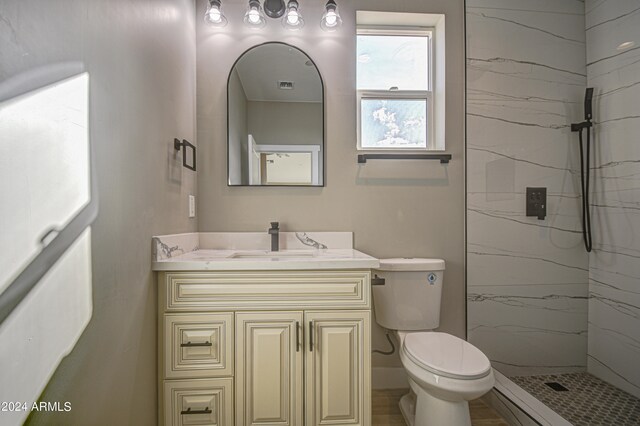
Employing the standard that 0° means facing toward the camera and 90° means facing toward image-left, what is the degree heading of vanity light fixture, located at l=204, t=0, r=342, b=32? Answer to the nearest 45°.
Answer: approximately 0°

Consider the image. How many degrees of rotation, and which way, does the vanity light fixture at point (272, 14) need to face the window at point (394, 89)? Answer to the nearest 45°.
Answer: approximately 90° to its left

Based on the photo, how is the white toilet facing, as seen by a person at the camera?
facing the viewer and to the right of the viewer

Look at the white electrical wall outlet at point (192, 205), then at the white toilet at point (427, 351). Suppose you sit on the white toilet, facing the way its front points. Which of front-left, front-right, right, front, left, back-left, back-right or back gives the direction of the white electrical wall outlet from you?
back-right

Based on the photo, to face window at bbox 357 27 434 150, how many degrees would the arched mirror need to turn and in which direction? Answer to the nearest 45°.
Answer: approximately 90° to its left
